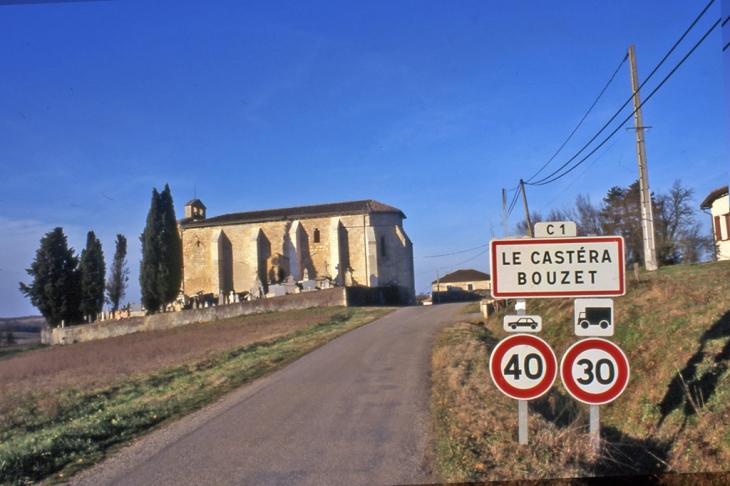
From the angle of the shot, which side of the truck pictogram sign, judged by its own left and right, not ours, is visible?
front

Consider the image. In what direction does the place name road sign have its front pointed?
toward the camera

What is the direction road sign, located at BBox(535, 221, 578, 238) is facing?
toward the camera

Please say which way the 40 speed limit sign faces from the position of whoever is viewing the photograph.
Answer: facing the viewer

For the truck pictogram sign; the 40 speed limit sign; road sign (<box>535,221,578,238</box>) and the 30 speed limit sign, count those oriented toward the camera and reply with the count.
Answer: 4

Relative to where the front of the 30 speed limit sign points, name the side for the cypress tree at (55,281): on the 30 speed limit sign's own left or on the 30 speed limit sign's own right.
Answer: on the 30 speed limit sign's own right
